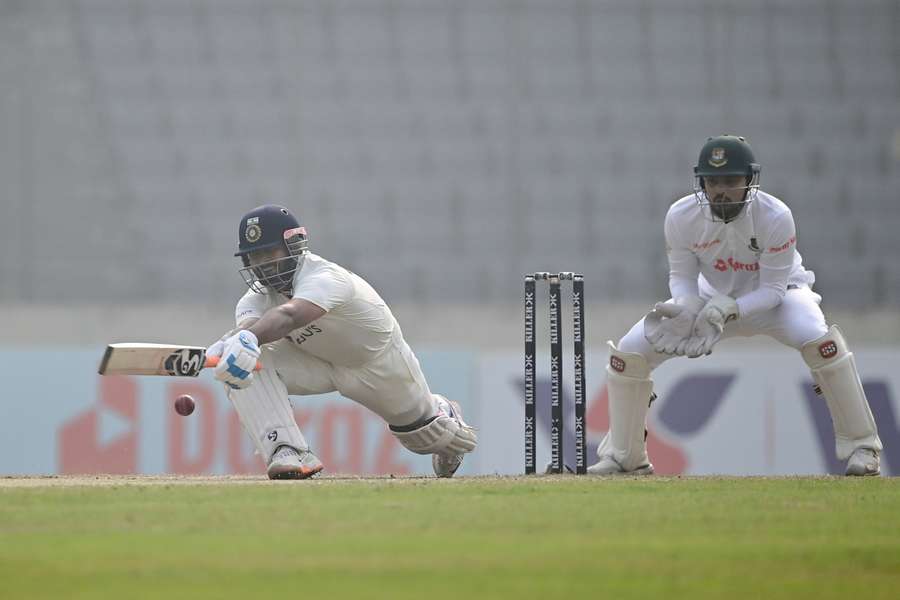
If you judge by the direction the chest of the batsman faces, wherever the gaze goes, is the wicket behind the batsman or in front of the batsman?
behind

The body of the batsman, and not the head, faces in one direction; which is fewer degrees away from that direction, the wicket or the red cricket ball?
the red cricket ball

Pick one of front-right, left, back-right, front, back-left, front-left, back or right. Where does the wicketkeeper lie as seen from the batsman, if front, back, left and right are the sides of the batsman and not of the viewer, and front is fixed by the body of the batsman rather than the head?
back-left

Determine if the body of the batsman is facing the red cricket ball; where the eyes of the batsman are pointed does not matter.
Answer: yes

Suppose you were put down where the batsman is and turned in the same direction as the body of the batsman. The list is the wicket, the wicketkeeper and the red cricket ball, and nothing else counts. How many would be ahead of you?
1

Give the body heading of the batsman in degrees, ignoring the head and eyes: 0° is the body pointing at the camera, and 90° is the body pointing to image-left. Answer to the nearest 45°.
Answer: approximately 45°

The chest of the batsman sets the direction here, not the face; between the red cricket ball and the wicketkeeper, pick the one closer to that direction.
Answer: the red cricket ball
